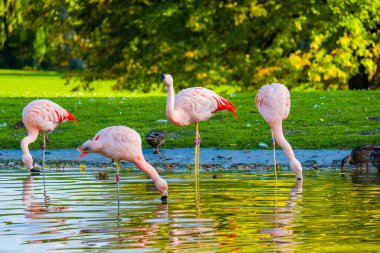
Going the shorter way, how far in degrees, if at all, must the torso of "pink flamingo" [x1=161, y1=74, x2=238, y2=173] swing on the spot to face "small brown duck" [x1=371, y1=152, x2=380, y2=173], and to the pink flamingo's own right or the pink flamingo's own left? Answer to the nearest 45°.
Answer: approximately 180°

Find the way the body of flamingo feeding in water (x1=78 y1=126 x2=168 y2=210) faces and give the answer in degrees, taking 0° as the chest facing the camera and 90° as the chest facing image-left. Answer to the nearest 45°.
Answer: approximately 270°

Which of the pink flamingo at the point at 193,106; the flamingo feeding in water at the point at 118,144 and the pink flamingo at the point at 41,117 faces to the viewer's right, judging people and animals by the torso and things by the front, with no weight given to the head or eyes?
the flamingo feeding in water

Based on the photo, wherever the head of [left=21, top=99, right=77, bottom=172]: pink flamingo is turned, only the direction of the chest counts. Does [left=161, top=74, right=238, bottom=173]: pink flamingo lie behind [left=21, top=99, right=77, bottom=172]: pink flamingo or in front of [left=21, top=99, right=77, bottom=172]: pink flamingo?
behind

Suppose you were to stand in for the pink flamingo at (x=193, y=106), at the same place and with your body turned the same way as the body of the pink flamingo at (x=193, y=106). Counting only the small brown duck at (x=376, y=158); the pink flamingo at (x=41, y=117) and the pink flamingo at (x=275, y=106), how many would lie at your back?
2

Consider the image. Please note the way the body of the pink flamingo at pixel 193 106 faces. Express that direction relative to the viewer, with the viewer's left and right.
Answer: facing to the left of the viewer

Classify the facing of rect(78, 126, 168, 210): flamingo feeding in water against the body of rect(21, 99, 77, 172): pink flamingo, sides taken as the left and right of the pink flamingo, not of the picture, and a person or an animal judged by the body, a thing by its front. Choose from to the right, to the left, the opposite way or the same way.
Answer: the opposite way

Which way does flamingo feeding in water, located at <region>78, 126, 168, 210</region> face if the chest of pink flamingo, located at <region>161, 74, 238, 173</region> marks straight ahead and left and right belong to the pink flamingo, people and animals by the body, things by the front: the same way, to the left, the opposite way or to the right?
the opposite way

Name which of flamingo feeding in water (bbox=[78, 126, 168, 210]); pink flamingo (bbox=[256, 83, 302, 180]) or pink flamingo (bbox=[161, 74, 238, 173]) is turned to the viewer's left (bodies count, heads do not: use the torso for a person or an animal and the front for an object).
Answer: pink flamingo (bbox=[161, 74, 238, 173])

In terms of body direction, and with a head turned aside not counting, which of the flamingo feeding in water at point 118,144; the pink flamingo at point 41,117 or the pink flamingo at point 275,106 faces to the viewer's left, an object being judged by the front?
the pink flamingo at point 41,117

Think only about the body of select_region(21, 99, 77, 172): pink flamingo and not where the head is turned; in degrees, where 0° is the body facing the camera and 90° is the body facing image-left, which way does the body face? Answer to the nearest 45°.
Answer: approximately 90°
